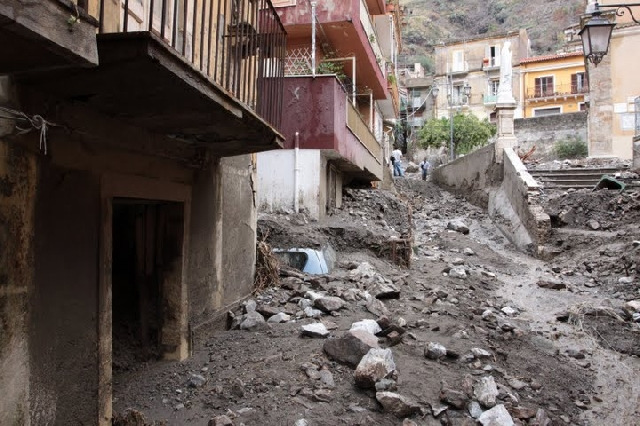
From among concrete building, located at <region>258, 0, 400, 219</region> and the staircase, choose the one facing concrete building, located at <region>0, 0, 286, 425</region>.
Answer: the staircase

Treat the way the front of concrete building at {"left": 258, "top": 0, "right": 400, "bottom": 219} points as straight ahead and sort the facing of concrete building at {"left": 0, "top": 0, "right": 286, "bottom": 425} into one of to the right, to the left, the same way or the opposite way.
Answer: the same way

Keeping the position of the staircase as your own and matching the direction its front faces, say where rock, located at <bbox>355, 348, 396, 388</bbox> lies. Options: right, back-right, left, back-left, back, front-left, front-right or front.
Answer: front

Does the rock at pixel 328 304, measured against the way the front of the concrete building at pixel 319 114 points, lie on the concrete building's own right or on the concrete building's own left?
on the concrete building's own right

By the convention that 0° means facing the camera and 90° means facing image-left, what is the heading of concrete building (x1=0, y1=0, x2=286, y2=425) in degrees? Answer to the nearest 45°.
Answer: approximately 315°

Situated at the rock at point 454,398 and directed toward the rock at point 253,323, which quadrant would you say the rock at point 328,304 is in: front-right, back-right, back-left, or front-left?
front-right

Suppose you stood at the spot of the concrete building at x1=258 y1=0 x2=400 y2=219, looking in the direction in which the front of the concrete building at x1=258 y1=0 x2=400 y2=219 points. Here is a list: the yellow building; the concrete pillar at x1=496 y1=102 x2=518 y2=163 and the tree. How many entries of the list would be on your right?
0

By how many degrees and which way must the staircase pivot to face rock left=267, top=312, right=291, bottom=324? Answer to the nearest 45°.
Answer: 0° — it already faces it

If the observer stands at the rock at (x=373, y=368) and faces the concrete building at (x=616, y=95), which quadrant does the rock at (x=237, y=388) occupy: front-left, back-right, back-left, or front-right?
back-left

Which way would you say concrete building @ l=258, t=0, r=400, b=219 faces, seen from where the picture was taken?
facing to the right of the viewer
